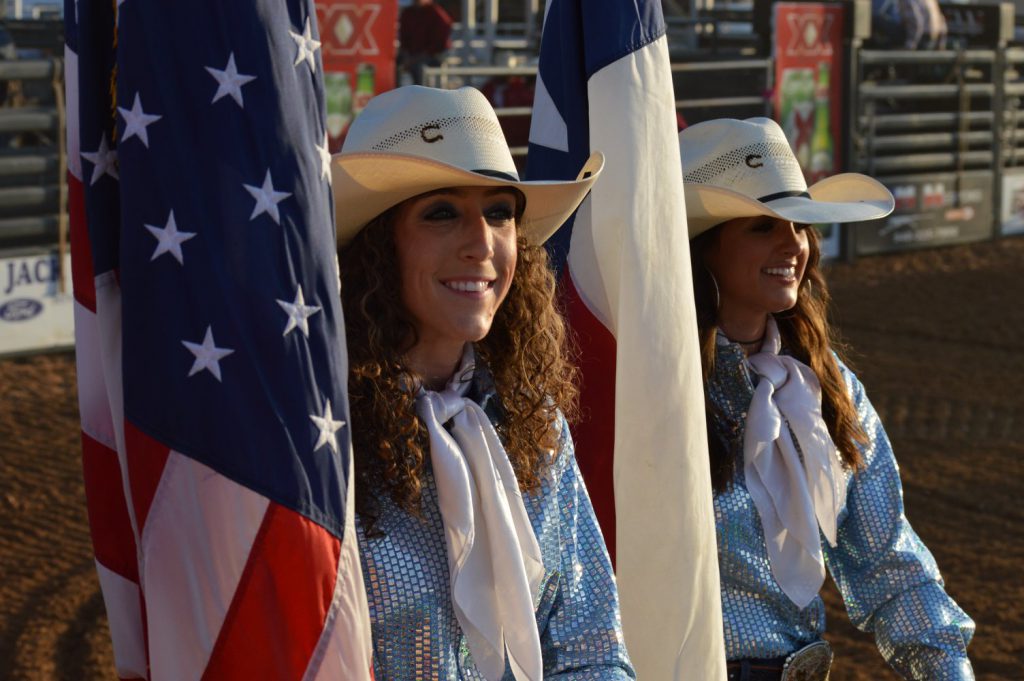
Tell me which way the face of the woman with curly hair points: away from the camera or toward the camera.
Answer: toward the camera

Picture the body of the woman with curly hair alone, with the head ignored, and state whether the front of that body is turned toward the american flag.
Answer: no

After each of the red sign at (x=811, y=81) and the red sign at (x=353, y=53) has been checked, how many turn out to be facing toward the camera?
2

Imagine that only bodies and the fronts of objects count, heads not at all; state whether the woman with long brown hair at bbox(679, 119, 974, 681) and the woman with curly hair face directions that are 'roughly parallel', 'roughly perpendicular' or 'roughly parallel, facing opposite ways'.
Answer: roughly parallel

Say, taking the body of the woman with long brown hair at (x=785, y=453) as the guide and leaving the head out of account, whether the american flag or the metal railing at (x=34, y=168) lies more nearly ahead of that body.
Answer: the american flag

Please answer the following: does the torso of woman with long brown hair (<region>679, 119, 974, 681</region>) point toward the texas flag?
no

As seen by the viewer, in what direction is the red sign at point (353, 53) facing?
toward the camera

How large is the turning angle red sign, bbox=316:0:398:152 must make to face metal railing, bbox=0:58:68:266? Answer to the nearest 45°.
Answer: approximately 45° to its right

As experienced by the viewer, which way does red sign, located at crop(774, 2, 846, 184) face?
facing the viewer

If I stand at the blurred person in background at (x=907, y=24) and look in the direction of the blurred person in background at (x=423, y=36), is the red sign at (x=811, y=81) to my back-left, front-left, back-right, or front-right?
front-left

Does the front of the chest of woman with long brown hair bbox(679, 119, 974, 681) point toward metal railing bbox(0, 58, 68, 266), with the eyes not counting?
no

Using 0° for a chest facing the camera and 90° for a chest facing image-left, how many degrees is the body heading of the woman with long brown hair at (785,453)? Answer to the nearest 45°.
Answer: approximately 315°

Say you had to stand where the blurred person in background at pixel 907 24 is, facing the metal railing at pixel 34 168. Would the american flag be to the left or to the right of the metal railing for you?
left

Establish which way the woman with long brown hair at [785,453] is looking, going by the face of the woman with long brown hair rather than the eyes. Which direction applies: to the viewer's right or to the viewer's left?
to the viewer's right
